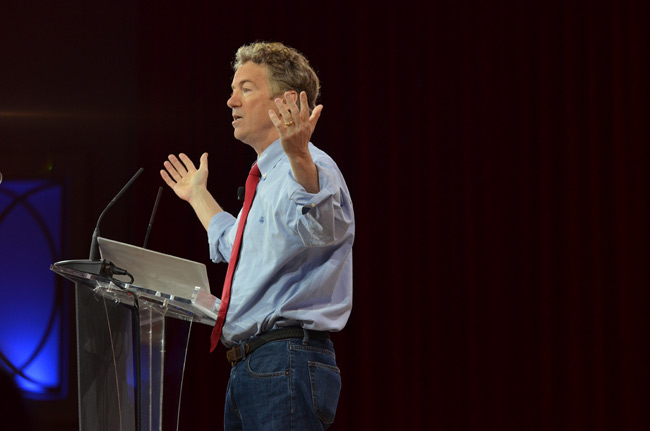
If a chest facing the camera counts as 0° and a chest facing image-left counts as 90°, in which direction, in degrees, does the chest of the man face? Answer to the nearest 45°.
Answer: approximately 90°

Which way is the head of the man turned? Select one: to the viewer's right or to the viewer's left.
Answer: to the viewer's left
